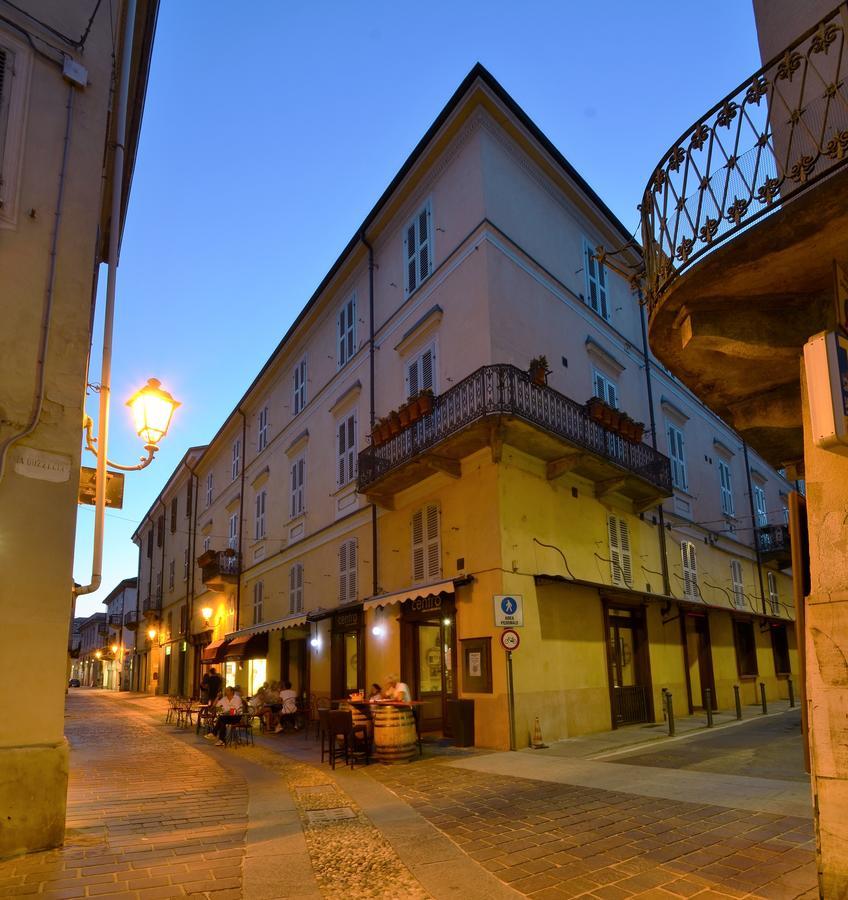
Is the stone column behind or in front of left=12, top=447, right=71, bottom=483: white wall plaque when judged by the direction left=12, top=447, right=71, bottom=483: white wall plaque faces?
in front

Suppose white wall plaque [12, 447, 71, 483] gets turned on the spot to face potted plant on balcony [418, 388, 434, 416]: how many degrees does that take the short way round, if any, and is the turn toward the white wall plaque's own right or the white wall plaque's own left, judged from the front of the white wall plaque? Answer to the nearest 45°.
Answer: approximately 90° to the white wall plaque's own left

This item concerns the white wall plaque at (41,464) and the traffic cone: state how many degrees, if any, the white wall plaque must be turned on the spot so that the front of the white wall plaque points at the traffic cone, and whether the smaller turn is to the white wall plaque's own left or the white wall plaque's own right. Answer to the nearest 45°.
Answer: approximately 90° to the white wall plaque's own left

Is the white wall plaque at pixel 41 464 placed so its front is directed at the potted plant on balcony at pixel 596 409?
no

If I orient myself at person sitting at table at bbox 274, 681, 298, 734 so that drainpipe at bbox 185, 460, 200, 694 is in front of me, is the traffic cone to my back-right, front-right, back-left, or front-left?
back-right

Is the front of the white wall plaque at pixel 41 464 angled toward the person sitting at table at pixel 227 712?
no

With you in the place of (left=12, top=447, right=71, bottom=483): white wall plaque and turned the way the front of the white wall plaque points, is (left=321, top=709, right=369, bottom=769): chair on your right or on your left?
on your left
